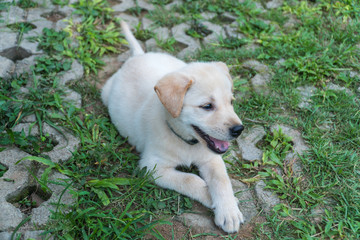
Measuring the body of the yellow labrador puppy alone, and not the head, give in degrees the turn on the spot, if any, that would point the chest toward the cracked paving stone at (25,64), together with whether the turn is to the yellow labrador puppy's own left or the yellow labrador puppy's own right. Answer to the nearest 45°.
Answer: approximately 180°

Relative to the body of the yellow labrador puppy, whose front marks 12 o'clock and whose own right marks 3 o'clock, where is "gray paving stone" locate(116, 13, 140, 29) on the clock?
The gray paving stone is roughly at 7 o'clock from the yellow labrador puppy.

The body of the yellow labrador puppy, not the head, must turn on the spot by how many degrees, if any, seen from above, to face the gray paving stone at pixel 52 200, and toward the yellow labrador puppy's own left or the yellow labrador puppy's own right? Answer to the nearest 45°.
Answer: approximately 135° to the yellow labrador puppy's own right

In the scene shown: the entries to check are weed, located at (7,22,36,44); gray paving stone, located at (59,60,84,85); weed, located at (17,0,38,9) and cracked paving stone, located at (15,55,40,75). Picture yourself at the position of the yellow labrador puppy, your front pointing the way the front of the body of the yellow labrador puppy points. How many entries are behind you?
4

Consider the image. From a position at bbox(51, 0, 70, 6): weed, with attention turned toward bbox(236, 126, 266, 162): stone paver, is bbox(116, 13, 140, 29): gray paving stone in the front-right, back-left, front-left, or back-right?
front-left

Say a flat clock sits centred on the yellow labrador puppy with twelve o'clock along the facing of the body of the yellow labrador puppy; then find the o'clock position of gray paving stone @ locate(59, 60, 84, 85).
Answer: The gray paving stone is roughly at 6 o'clock from the yellow labrador puppy.

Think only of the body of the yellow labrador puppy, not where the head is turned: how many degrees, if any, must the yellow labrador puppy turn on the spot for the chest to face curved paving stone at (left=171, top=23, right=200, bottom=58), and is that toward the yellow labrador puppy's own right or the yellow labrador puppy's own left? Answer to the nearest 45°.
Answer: approximately 135° to the yellow labrador puppy's own left

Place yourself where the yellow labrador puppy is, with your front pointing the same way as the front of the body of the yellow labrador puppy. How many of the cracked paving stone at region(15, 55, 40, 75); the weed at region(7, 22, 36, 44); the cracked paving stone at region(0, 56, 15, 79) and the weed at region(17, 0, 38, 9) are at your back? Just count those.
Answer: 4

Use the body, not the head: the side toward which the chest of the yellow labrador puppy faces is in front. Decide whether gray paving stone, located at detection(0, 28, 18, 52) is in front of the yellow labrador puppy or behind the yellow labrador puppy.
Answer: behind

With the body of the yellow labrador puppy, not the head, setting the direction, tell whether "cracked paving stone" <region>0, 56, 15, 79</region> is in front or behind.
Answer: behind

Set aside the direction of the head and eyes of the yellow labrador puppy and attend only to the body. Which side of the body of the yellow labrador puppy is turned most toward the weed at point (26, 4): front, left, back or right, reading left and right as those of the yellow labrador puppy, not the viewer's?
back

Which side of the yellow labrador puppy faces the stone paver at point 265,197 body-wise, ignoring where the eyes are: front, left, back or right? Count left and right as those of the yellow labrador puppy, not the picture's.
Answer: front

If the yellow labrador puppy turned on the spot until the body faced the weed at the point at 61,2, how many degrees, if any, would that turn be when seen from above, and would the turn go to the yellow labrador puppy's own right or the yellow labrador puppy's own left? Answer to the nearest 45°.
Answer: approximately 180°

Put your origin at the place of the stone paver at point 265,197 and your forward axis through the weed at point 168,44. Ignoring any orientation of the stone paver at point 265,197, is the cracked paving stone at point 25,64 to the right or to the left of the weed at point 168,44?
left

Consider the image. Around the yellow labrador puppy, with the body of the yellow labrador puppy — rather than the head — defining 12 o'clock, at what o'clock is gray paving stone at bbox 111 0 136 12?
The gray paving stone is roughly at 7 o'clock from the yellow labrador puppy.

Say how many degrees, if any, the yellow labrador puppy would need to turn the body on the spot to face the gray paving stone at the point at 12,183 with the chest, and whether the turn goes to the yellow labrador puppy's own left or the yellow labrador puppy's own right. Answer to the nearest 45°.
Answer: approximately 135° to the yellow labrador puppy's own right

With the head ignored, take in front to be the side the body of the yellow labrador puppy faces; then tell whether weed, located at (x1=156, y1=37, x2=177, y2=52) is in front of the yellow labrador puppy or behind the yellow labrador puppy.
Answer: behind

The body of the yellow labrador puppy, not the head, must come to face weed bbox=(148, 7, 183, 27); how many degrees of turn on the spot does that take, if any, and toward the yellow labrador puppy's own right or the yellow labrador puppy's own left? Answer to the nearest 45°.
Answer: approximately 135° to the yellow labrador puppy's own left
